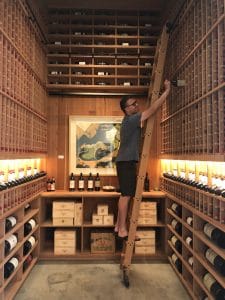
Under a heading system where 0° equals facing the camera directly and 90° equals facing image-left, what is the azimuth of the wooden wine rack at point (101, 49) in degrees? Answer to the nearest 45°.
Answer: approximately 0°

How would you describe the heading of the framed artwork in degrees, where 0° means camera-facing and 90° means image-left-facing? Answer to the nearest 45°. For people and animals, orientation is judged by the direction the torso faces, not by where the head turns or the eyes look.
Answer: approximately 0°

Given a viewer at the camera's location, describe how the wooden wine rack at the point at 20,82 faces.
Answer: facing to the right of the viewer

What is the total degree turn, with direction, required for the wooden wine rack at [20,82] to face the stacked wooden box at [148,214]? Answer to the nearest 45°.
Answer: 0° — it already faces it

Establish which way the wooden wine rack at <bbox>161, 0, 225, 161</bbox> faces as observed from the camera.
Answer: facing to the left of the viewer

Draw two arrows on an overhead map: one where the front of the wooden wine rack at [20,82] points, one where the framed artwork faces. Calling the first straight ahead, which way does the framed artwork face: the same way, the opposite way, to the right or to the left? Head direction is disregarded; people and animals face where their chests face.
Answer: to the right

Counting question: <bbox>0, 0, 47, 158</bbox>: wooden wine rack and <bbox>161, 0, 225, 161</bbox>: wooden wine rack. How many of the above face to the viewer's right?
1

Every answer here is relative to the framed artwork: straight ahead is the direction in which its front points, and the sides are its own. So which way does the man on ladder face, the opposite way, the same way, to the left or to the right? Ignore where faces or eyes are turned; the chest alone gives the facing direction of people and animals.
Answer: to the left

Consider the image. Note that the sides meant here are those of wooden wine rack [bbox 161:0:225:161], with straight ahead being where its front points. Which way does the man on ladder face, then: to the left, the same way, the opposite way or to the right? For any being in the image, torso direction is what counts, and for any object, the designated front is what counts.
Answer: the opposite way

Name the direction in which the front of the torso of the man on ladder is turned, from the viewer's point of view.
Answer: to the viewer's right

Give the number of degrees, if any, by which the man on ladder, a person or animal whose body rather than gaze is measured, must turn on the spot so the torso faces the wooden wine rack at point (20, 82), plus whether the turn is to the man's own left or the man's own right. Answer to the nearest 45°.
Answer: approximately 180°
